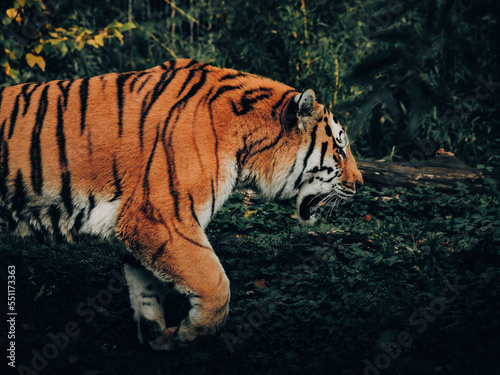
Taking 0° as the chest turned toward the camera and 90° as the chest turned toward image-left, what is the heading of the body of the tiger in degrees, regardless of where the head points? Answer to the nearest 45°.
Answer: approximately 270°
